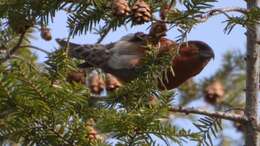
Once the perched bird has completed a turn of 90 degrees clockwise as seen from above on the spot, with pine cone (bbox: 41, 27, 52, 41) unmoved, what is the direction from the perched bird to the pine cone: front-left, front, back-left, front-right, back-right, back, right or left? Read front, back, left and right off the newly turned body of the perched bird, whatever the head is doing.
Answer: right

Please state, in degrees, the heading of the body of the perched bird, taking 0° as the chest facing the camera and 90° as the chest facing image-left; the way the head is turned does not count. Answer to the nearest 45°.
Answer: approximately 270°

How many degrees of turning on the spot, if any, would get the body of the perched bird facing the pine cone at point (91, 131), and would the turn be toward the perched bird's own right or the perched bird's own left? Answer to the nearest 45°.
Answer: approximately 90° to the perched bird's own right
